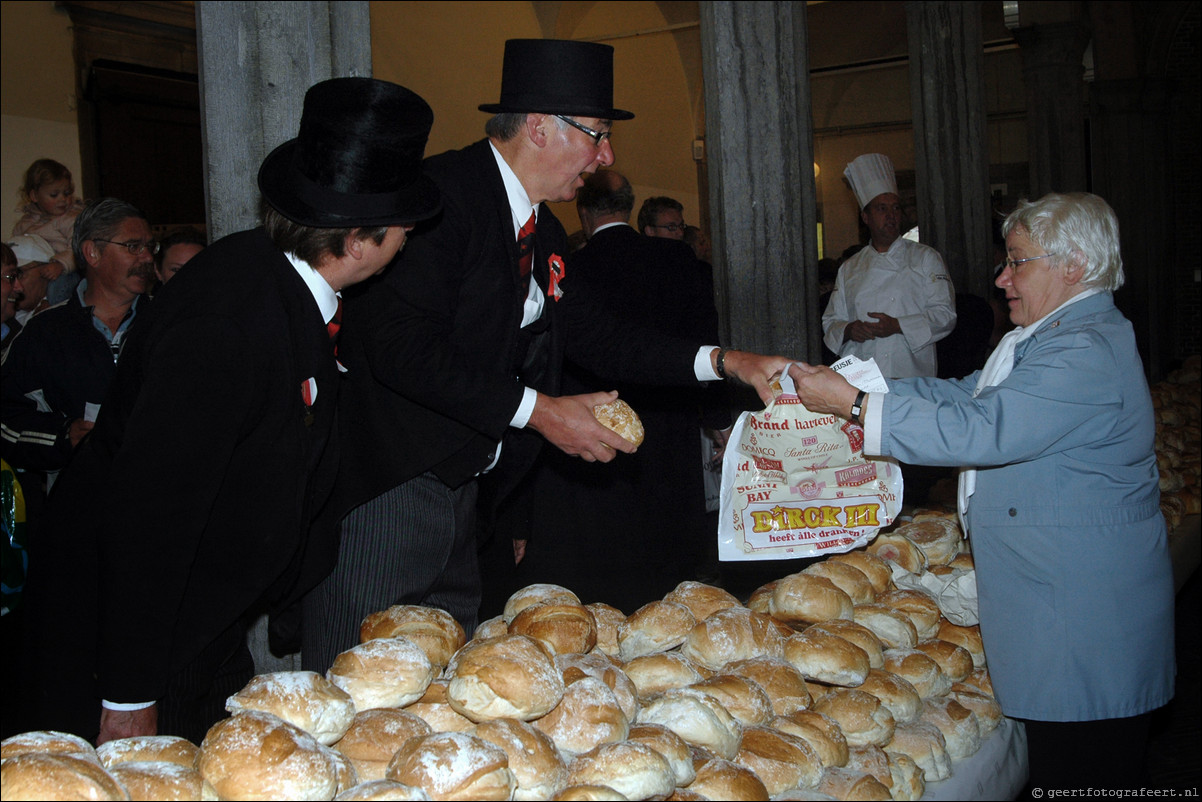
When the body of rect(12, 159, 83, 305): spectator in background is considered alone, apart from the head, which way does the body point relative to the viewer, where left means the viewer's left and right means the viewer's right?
facing the viewer and to the right of the viewer

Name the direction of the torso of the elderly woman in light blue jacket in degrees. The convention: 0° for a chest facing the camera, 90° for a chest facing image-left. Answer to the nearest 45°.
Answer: approximately 90°

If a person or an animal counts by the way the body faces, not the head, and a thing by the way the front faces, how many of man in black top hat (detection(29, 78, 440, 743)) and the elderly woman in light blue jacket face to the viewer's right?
1

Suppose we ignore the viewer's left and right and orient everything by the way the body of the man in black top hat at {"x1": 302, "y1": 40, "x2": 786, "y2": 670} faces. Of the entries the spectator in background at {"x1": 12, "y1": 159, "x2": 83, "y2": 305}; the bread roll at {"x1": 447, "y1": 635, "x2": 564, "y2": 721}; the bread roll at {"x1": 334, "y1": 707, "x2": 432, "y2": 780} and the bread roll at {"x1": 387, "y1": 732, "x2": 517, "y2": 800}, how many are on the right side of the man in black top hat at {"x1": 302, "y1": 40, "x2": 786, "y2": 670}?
3

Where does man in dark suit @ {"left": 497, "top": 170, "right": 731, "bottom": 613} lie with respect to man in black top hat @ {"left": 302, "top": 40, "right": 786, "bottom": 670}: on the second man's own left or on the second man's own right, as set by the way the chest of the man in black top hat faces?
on the second man's own left

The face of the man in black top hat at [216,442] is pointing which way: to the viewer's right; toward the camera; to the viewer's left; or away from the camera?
to the viewer's right

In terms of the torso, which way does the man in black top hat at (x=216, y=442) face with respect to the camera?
to the viewer's right

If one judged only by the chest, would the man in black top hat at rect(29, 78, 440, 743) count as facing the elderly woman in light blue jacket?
yes

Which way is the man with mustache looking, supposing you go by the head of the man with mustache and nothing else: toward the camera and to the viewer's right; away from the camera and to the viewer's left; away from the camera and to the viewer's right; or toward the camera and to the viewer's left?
toward the camera and to the viewer's right

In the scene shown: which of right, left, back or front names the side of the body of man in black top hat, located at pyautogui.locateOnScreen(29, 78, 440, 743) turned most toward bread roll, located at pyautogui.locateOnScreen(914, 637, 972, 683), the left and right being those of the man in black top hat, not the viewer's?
front

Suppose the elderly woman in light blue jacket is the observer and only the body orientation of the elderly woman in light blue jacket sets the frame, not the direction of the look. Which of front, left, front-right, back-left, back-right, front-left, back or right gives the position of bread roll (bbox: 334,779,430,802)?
front-left

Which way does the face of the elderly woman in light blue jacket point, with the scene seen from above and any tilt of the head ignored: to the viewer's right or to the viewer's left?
to the viewer's left

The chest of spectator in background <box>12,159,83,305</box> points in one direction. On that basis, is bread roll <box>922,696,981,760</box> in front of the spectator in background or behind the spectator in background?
in front

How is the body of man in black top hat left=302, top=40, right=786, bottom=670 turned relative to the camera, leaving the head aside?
to the viewer's right
